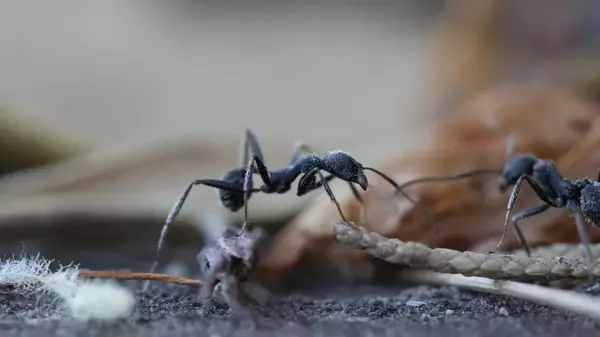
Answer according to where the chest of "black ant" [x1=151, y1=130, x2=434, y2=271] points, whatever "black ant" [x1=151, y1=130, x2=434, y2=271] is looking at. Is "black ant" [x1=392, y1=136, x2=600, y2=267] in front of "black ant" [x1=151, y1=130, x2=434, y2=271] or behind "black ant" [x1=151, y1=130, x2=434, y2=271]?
in front

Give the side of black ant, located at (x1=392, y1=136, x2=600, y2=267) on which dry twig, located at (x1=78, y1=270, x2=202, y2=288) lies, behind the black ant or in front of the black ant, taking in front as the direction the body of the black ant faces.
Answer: in front

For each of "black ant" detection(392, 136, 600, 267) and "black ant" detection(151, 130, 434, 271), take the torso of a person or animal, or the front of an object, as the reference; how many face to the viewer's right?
1

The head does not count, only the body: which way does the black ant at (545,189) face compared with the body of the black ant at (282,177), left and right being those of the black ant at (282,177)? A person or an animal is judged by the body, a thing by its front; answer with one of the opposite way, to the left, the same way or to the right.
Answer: the opposite way

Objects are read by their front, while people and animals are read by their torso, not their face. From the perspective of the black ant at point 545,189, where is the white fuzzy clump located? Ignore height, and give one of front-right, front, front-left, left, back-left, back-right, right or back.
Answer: front-left

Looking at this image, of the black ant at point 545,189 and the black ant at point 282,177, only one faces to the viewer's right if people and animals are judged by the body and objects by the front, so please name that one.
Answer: the black ant at point 282,177

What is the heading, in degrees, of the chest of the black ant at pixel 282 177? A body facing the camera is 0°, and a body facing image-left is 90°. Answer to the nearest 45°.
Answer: approximately 270°

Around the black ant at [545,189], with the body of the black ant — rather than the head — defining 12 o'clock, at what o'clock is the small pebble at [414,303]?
The small pebble is roughly at 10 o'clock from the black ant.

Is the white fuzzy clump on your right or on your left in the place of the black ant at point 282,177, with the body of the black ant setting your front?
on your right

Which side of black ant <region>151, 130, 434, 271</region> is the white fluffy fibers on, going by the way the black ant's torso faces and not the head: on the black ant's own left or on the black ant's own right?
on the black ant's own right

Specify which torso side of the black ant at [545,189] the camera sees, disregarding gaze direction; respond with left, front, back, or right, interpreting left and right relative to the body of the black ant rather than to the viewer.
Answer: left
